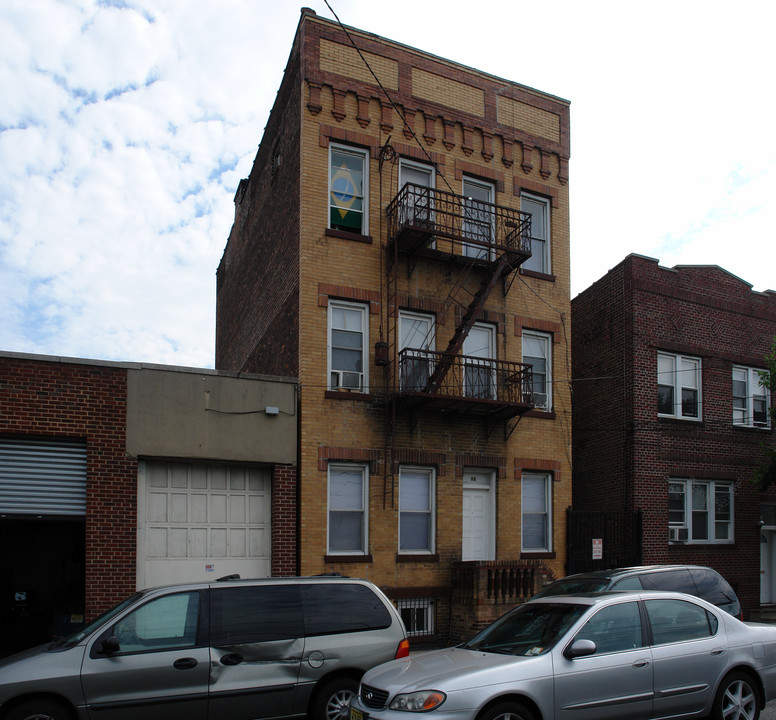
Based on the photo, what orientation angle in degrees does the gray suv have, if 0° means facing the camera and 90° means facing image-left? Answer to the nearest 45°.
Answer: approximately 45°

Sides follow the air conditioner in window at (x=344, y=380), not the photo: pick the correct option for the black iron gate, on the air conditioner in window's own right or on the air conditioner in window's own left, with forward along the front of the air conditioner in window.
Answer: on the air conditioner in window's own left

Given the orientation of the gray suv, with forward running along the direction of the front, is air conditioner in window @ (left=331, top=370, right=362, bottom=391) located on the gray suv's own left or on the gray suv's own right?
on the gray suv's own right

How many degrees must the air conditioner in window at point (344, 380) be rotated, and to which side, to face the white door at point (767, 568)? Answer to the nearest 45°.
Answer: approximately 90° to its left

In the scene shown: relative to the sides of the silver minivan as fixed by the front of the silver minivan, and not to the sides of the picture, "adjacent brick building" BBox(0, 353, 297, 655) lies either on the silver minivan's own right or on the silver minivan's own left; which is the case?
on the silver minivan's own right

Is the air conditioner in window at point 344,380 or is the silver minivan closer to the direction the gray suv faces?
the silver minivan

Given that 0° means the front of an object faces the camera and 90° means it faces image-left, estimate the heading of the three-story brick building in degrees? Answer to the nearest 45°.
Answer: approximately 315°

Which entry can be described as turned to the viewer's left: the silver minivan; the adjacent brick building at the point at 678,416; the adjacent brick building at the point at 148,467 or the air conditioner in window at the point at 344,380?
the silver minivan

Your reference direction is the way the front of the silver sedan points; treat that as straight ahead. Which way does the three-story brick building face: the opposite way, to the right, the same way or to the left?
to the left

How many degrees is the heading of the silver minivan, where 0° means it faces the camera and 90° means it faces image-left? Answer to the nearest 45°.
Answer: approximately 90°

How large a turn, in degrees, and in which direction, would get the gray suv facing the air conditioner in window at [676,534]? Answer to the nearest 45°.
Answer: approximately 135° to its right

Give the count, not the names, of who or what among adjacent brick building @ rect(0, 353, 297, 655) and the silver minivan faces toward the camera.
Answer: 1
